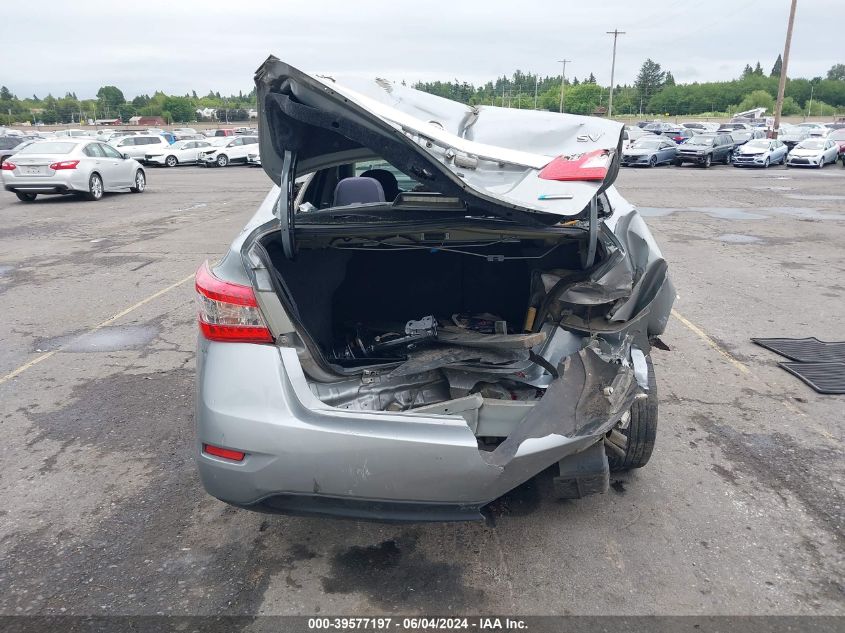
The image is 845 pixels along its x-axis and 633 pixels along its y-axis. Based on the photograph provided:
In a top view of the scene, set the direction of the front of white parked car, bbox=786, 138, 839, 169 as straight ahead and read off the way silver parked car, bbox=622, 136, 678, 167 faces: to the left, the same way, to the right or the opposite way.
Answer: the same way

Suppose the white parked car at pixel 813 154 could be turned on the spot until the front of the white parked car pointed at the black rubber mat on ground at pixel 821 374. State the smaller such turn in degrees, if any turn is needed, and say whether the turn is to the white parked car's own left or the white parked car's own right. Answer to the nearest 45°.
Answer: approximately 45° to the white parked car's own left

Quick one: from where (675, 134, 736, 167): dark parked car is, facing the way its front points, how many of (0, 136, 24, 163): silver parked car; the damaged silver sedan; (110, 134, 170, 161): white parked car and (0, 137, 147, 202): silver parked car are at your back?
0

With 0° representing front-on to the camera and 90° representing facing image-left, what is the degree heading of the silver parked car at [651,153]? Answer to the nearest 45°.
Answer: approximately 45°

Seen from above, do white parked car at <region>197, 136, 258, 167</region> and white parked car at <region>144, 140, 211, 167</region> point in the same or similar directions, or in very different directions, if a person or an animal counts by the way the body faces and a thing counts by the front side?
same or similar directions

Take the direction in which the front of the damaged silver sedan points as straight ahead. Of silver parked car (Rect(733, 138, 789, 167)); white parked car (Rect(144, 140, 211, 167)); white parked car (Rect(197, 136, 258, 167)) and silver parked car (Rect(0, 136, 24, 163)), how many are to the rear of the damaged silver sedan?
0

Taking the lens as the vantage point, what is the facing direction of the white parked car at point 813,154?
facing the viewer and to the left of the viewer

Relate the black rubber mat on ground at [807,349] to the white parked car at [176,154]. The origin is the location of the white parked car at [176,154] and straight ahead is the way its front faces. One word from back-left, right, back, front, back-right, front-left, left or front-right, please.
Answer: front-left

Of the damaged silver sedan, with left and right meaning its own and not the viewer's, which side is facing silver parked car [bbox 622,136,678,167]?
front

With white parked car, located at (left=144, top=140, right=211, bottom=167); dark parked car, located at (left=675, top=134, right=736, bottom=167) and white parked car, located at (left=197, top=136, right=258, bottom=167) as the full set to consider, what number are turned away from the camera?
0

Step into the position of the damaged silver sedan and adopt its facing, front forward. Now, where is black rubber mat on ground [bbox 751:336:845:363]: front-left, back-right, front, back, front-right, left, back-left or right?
front-right

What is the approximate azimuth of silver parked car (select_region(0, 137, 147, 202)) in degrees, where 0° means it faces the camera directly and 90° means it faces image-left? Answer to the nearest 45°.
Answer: approximately 225°

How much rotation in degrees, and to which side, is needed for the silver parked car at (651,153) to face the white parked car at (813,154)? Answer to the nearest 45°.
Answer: approximately 135° to its left

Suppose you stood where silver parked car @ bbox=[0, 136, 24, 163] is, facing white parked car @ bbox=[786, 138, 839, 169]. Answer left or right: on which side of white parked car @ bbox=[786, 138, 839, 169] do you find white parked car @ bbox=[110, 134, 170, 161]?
left

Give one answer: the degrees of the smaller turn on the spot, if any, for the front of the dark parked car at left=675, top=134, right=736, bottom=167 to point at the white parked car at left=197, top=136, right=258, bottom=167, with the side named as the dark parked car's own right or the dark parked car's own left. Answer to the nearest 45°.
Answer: approximately 45° to the dark parked car's own right

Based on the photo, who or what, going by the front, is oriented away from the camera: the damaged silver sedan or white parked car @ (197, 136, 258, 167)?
the damaged silver sedan

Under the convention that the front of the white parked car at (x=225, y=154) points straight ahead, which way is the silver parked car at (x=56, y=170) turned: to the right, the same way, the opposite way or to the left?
the opposite way

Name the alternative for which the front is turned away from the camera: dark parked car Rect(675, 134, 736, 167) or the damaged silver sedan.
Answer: the damaged silver sedan

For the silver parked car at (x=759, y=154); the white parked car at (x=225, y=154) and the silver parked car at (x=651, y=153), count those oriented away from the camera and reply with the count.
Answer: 0

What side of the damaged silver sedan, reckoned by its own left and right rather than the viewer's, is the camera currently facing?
back
